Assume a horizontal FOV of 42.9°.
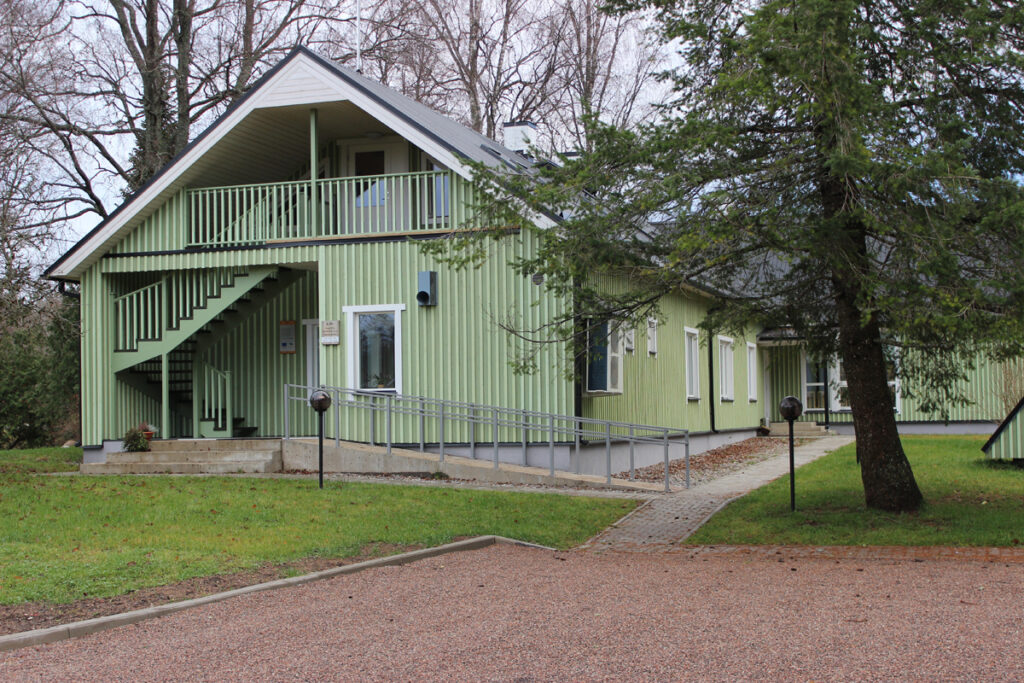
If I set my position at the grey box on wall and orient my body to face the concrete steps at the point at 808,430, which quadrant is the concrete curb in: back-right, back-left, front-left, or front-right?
back-right

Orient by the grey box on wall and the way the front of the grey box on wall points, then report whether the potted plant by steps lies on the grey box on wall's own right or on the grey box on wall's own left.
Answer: on the grey box on wall's own right

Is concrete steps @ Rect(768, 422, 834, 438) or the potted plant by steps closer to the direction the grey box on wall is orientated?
the potted plant by steps

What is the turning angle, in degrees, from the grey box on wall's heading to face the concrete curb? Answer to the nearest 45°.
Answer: approximately 45° to its left

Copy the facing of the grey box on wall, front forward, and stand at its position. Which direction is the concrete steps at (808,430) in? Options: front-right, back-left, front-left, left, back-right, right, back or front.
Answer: back

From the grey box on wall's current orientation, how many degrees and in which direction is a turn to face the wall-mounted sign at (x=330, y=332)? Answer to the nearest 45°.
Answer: approximately 45° to its right

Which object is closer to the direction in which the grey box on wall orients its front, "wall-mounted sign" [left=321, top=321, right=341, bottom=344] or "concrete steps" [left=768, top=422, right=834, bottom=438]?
the wall-mounted sign

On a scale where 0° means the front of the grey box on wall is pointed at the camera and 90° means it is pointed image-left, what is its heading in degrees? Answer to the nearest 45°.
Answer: approximately 45°
